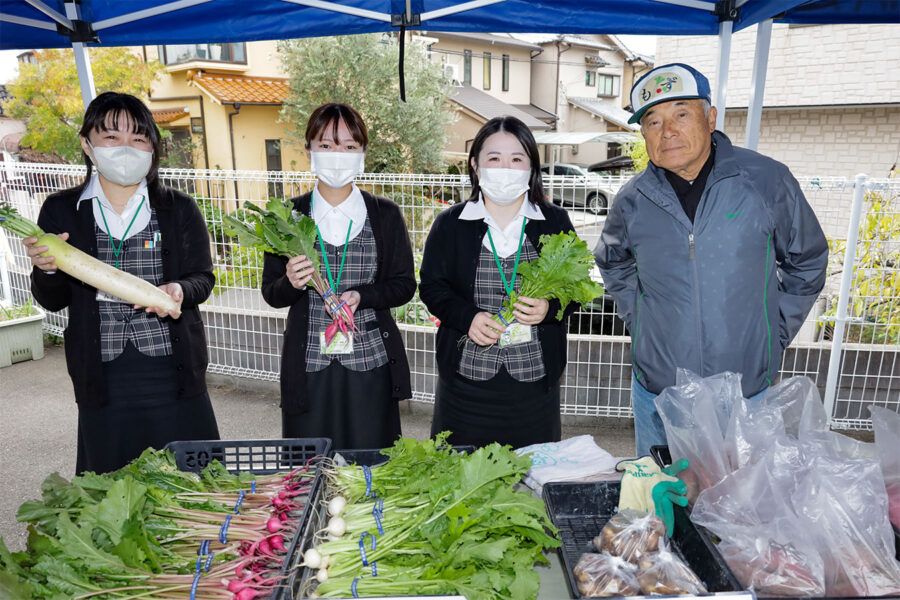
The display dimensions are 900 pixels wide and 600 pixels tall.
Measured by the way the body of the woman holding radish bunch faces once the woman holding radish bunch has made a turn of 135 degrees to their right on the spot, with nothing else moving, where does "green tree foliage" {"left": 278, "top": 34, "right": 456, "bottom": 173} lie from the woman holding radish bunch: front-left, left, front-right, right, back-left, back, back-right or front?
front-right

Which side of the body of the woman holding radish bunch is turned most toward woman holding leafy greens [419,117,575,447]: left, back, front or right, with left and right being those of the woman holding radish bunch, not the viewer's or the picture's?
left

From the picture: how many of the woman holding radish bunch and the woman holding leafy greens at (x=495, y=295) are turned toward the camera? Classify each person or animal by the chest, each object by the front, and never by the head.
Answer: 2

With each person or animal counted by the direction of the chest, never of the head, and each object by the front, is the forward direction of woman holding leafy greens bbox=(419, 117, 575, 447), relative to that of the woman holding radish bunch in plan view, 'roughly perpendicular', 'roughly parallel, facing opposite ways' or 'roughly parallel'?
roughly parallel

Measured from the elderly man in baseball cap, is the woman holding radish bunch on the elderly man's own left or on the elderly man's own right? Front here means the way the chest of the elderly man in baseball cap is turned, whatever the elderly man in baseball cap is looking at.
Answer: on the elderly man's own right

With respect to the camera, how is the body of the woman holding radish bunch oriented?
toward the camera

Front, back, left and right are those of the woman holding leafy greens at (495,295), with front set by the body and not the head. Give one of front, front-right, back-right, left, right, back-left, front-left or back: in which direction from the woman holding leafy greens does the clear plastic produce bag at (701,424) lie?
front-left

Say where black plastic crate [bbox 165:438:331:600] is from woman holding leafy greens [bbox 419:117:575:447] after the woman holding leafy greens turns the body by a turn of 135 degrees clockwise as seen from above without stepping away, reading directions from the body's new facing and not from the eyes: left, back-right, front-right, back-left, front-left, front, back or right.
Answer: left

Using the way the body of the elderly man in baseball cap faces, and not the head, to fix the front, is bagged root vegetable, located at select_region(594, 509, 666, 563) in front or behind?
in front

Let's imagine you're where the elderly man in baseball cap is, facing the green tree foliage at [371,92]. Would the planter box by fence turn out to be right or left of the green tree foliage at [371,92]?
left

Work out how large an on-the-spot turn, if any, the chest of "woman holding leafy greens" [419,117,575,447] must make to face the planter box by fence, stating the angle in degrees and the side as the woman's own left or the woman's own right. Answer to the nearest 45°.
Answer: approximately 135° to the woman's own right

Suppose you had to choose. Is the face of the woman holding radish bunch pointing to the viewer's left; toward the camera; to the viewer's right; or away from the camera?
toward the camera

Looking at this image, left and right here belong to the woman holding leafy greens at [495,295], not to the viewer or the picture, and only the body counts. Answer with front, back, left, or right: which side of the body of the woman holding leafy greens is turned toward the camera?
front

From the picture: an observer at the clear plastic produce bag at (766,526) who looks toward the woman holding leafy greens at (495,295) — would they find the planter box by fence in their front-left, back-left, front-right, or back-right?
front-left

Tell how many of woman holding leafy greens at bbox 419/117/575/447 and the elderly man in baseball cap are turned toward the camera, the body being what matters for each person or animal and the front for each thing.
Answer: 2

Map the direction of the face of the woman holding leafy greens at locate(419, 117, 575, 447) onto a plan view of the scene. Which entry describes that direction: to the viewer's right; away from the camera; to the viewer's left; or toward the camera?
toward the camera

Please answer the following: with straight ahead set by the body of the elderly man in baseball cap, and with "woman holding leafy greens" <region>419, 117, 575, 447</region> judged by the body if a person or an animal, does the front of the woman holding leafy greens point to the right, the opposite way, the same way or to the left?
the same way

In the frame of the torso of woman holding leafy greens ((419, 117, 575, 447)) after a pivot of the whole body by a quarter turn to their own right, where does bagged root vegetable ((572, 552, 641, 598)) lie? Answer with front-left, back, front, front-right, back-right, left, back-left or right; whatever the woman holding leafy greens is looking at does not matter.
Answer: left

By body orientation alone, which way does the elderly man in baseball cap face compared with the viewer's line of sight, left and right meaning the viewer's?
facing the viewer

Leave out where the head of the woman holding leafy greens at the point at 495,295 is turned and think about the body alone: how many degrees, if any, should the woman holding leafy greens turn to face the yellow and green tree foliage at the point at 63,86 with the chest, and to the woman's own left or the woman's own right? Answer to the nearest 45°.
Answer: approximately 135° to the woman's own right
